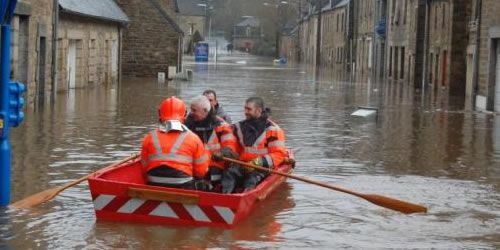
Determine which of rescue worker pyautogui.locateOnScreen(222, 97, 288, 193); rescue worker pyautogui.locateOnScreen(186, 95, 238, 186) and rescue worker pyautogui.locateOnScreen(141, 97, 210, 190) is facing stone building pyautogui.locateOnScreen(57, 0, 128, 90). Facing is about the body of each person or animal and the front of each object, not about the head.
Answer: rescue worker pyautogui.locateOnScreen(141, 97, 210, 190)

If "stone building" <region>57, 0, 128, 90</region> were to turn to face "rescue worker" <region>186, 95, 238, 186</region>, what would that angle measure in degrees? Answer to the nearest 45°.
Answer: approximately 45° to its right

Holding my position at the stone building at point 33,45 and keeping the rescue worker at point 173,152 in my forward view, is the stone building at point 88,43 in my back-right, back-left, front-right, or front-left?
back-left

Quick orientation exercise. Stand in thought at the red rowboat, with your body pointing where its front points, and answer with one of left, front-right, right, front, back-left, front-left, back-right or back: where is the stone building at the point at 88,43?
front-left

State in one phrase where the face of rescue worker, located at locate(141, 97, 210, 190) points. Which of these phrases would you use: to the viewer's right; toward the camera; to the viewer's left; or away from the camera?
away from the camera

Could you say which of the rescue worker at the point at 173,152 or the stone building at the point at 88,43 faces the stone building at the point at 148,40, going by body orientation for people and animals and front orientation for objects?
the rescue worker

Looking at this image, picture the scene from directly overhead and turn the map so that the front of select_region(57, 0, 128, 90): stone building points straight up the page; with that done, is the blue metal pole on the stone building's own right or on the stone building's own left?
on the stone building's own right

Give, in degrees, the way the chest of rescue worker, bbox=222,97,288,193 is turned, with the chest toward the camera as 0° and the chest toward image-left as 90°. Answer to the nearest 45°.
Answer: approximately 45°

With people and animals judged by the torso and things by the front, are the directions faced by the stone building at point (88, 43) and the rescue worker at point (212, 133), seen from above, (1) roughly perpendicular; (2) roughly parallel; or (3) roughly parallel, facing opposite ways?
roughly perpendicular

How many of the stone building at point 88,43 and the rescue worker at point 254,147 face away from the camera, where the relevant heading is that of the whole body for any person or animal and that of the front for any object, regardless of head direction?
0

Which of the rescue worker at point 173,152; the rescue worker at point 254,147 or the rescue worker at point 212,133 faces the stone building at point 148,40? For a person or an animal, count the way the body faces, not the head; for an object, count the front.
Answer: the rescue worker at point 173,152

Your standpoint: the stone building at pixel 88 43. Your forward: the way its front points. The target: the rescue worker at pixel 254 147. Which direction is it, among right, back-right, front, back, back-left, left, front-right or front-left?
front-right

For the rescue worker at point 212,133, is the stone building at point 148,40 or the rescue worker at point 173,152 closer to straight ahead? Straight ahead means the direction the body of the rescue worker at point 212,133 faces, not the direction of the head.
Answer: the rescue worker

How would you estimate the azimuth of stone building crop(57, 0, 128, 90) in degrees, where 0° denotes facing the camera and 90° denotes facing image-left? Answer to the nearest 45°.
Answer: approximately 315°

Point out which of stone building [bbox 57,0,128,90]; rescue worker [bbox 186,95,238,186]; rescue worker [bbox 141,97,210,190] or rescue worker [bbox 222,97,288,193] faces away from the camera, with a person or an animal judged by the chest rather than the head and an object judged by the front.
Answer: rescue worker [bbox 141,97,210,190]

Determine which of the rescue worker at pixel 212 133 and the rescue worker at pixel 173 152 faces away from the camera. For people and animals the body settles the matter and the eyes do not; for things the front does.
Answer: the rescue worker at pixel 173 152

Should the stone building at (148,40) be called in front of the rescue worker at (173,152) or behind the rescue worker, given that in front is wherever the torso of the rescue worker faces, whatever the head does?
in front
